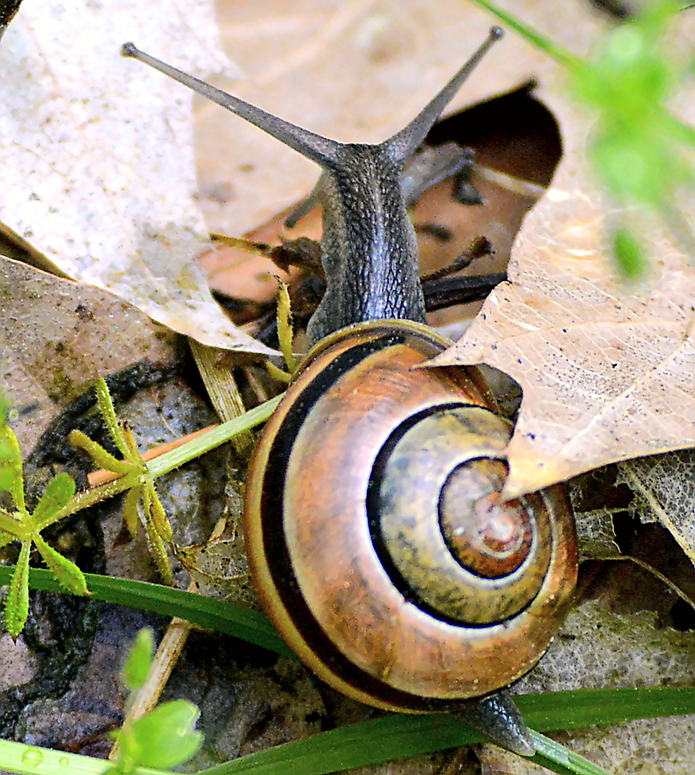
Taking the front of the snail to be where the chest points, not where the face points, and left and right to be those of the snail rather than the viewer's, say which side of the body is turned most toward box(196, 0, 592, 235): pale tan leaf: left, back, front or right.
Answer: front

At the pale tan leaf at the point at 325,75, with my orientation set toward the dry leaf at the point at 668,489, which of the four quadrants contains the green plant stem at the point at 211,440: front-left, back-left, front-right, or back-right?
front-right

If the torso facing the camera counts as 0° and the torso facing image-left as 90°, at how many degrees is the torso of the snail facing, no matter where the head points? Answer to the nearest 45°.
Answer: approximately 180°
